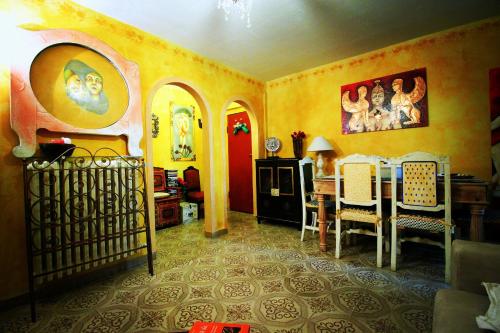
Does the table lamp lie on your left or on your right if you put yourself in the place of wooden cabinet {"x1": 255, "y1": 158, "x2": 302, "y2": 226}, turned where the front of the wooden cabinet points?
on your left

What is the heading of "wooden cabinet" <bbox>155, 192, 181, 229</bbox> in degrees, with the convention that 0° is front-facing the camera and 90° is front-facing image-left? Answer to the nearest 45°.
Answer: approximately 315°

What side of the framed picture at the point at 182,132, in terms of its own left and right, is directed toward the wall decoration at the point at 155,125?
right

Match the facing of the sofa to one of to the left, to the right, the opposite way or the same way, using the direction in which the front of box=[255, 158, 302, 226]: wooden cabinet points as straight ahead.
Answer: to the right

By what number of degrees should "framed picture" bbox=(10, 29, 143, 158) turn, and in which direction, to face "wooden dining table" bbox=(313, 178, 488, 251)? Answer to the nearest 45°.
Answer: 0° — it already faces it

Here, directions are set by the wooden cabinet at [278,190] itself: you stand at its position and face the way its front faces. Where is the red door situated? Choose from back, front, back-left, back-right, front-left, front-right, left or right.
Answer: back-right

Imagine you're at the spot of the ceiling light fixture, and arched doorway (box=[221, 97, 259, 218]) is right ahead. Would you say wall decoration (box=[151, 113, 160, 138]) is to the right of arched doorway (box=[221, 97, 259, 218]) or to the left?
left
